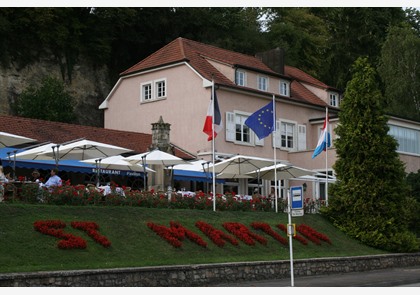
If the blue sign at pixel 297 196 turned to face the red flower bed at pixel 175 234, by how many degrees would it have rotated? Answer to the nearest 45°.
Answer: approximately 135° to its right

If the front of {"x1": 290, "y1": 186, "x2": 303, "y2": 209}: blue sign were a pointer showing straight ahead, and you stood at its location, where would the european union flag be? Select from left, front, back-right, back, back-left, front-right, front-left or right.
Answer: back

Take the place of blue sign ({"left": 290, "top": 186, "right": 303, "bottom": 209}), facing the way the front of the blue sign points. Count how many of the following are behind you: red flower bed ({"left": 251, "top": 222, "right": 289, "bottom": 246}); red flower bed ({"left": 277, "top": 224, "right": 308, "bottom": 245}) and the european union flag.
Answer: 3

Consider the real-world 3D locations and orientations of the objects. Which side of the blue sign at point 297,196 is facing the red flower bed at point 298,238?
back

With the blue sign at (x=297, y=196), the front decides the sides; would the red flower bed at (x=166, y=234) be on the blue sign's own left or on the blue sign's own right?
on the blue sign's own right

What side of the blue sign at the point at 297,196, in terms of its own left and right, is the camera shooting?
front

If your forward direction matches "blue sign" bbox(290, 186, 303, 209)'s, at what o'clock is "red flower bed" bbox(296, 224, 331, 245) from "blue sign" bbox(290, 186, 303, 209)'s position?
The red flower bed is roughly at 6 o'clock from the blue sign.

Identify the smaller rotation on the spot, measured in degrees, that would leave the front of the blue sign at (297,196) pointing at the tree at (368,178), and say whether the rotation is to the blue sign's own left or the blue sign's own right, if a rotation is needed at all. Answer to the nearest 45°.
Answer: approximately 180°

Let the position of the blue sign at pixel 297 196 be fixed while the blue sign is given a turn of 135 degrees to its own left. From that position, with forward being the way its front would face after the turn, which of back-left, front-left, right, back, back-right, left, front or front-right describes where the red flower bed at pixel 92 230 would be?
back-left

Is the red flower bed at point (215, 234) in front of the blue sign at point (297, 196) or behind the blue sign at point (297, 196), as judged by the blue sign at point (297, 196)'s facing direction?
behind

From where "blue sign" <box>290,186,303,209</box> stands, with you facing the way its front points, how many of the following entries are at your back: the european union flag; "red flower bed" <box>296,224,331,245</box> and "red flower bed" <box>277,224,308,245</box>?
3
